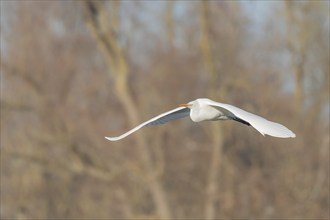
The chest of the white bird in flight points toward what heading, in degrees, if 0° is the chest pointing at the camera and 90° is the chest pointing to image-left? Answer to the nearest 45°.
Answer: approximately 45°

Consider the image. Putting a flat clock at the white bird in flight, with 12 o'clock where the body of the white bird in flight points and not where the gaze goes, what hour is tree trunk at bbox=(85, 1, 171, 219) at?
The tree trunk is roughly at 4 o'clock from the white bird in flight.
